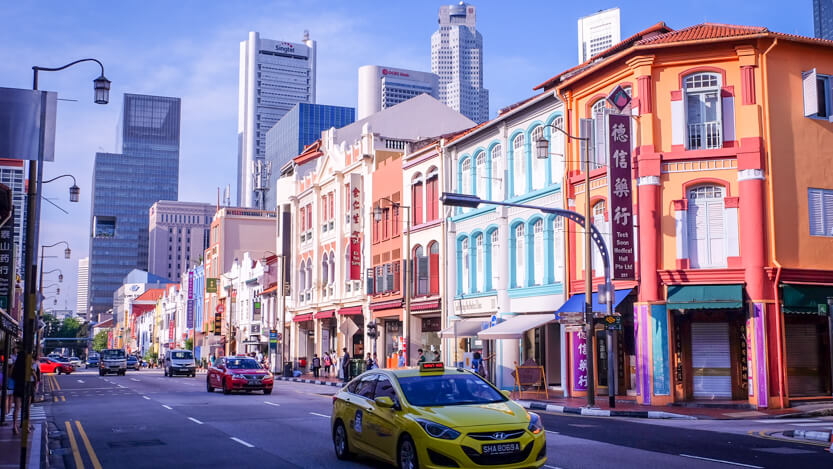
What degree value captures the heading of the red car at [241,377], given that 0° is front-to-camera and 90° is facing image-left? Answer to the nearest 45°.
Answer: approximately 315°

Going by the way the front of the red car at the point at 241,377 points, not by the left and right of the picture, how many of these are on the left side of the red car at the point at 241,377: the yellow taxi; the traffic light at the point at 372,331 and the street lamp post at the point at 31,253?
1

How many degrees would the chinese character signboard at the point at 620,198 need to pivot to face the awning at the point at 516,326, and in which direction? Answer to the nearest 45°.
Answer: approximately 135° to its right

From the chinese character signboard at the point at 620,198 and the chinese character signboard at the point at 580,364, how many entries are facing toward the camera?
2

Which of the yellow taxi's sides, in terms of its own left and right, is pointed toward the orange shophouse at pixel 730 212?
left

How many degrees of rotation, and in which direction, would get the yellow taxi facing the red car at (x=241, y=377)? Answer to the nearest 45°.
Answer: approximately 135° to its left

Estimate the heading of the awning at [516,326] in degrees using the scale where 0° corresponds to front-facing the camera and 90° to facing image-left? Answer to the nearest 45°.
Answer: approximately 45°

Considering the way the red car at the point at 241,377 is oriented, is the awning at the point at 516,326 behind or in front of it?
in front

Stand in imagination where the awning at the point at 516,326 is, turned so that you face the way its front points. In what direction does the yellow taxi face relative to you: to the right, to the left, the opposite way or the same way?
to the left

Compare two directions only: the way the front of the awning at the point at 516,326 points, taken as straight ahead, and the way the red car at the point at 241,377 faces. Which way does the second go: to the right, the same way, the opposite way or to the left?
to the left

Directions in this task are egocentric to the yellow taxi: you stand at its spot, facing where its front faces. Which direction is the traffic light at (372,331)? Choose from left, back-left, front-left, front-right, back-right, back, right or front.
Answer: back-left
